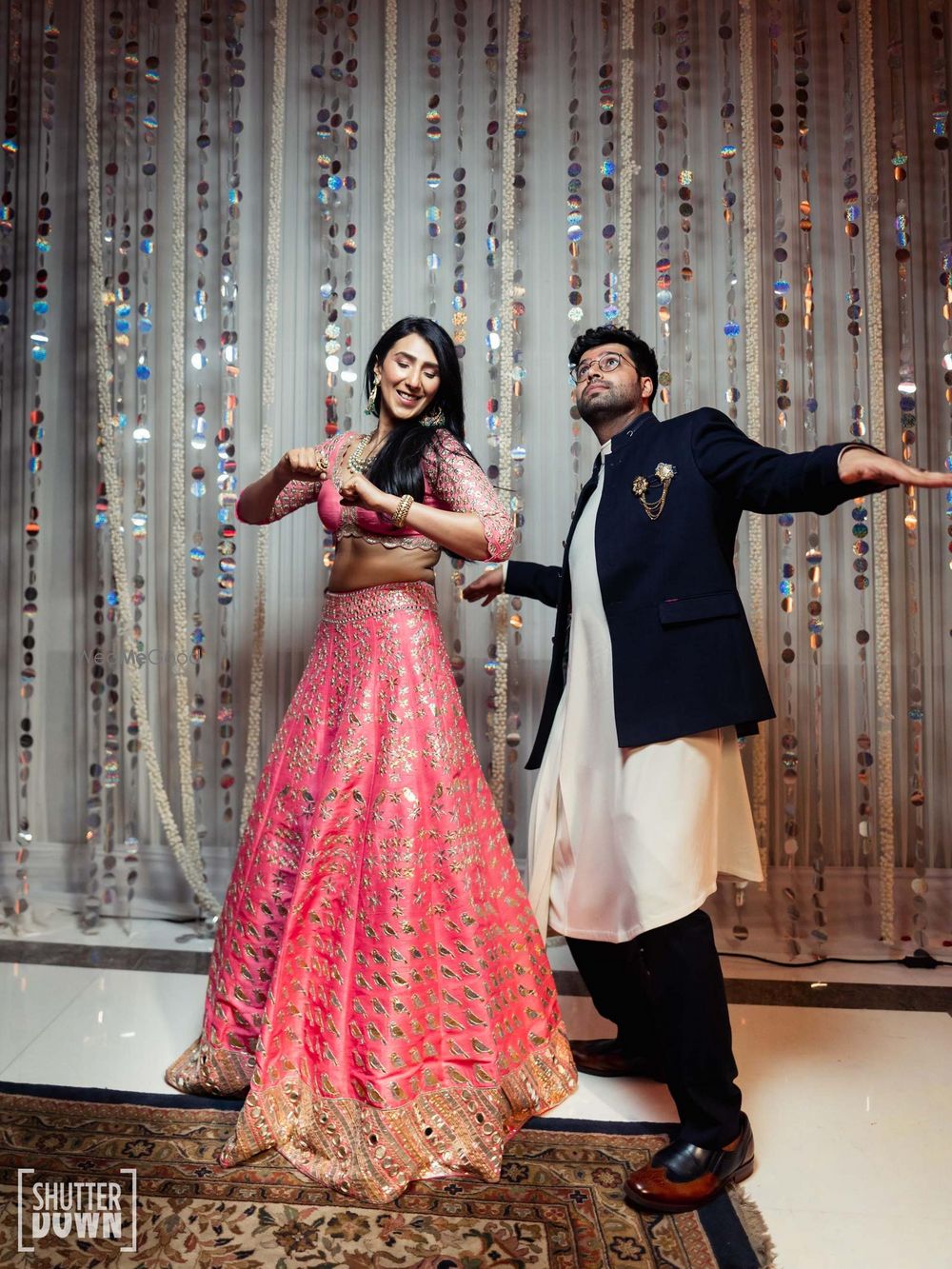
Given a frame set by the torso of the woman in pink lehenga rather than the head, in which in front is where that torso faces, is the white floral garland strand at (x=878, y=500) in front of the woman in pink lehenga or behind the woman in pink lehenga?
behind

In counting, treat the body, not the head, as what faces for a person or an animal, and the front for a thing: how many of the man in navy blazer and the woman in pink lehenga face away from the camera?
0

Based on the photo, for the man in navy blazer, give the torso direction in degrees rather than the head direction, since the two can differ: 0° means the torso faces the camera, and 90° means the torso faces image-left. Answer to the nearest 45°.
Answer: approximately 45°

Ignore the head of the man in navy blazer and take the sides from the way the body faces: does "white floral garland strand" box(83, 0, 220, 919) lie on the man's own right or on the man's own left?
on the man's own right
